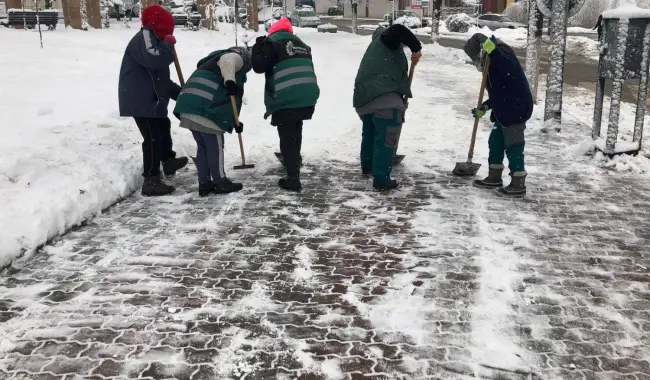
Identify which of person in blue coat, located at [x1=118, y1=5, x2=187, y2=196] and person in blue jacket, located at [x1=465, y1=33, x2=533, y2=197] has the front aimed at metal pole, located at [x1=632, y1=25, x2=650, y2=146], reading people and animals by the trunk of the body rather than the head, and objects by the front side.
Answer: the person in blue coat

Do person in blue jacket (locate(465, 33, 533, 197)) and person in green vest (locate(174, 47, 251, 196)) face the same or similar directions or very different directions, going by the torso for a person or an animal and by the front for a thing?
very different directions

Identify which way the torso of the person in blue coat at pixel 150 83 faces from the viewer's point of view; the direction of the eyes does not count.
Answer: to the viewer's right

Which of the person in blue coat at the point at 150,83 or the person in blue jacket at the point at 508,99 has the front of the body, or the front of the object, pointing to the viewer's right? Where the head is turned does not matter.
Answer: the person in blue coat

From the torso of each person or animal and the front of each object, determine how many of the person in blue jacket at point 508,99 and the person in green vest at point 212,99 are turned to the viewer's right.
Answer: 1

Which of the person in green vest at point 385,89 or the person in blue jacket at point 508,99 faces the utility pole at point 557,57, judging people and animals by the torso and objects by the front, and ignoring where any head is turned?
the person in green vest

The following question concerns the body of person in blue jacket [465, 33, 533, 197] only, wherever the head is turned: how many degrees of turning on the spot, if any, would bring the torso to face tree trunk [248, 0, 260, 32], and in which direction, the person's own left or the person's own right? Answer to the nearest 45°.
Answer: approximately 45° to the person's own right

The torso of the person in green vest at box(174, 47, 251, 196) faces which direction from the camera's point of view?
to the viewer's right

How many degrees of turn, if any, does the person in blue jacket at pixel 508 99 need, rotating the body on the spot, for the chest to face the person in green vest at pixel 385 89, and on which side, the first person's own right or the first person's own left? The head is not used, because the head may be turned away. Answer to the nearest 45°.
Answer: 0° — they already face them

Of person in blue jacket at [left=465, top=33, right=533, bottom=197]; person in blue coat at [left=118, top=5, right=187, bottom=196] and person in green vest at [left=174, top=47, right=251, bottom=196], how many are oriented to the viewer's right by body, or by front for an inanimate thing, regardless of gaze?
2

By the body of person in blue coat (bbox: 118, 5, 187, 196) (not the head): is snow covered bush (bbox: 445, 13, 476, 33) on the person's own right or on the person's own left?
on the person's own left

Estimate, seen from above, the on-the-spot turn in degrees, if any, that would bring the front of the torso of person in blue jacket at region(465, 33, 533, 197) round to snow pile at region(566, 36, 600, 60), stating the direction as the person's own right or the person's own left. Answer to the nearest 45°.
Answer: approximately 90° to the person's own right

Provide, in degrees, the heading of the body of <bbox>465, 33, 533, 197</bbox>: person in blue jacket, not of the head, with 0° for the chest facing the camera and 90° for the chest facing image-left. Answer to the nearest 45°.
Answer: approximately 90°
